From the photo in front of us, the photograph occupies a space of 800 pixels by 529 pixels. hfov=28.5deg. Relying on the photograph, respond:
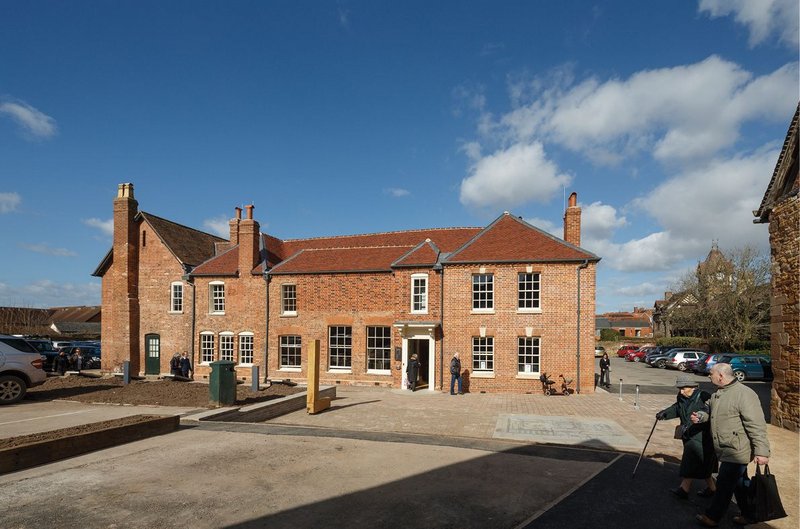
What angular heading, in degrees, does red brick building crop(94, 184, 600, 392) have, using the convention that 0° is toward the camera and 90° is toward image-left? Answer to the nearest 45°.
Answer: approximately 0°

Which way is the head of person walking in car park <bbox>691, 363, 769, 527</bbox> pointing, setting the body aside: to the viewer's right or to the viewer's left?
to the viewer's left

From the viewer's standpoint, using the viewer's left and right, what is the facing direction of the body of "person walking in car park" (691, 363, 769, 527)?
facing to the left of the viewer

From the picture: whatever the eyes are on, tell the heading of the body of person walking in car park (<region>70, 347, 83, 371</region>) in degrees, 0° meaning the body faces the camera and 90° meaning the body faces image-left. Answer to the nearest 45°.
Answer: approximately 0°

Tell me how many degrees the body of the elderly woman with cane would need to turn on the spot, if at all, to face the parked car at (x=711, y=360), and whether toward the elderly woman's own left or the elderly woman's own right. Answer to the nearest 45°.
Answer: approximately 135° to the elderly woman's own right

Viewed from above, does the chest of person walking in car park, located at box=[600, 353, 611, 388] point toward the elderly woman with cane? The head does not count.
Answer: yes

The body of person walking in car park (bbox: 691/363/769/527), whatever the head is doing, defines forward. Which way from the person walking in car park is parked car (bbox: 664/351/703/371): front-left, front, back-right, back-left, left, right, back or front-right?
right

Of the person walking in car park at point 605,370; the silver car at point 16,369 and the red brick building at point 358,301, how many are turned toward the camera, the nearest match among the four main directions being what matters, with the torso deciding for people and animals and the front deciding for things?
2

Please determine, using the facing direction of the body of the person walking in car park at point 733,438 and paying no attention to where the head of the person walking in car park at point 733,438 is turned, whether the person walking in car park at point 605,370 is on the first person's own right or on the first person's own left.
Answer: on the first person's own right

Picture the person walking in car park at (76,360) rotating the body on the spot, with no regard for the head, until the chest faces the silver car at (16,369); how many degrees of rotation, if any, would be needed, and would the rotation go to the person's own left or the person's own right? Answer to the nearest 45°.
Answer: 0° — they already face it
